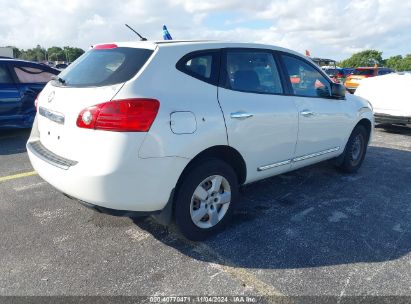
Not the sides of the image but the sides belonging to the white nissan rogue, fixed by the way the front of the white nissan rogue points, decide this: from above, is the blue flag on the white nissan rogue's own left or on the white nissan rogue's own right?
on the white nissan rogue's own left

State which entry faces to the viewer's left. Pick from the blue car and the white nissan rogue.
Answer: the blue car

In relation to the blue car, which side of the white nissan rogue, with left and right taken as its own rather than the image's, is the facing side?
left

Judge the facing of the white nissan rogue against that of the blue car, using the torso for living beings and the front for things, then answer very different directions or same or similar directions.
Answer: very different directions

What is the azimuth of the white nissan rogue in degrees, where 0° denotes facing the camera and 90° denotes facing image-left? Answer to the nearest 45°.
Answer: approximately 225°

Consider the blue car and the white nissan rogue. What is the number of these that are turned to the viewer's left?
1
